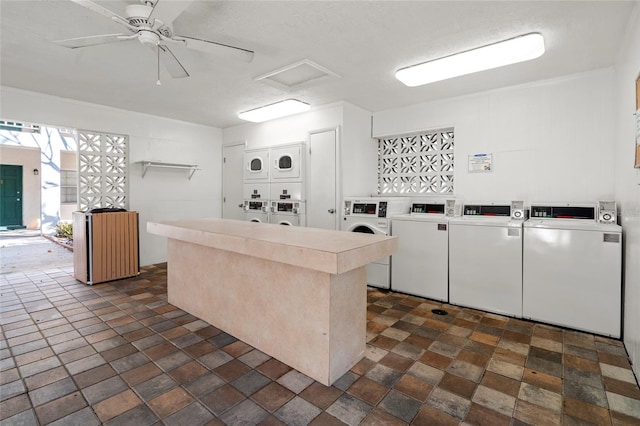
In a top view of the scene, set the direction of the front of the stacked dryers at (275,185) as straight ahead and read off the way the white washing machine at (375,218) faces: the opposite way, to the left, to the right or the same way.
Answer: the same way

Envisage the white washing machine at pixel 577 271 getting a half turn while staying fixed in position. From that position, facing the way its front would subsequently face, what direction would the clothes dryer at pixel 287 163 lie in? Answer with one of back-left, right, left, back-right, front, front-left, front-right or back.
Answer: left

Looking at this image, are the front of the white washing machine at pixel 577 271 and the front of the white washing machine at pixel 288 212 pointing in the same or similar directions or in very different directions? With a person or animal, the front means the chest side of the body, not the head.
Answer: same or similar directions

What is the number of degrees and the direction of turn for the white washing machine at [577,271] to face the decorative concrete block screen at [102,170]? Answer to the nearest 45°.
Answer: approximately 90° to its right

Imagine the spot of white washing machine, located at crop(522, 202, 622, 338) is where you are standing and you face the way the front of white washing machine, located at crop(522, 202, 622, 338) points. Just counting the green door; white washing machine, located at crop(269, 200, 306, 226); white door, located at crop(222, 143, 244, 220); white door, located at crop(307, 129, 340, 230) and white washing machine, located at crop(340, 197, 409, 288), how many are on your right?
5

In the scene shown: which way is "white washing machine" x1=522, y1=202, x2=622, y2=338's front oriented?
toward the camera

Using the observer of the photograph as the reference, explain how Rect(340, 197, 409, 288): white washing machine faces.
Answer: facing the viewer and to the left of the viewer

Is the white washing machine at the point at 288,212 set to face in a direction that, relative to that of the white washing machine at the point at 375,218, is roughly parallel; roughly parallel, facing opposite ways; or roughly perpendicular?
roughly parallel

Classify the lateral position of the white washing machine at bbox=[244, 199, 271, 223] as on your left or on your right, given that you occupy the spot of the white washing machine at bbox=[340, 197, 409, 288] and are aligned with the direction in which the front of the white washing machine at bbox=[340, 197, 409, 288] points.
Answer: on your right

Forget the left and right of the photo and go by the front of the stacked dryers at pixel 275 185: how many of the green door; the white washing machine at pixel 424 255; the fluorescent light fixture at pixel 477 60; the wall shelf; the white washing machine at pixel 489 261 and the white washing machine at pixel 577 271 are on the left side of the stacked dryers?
4

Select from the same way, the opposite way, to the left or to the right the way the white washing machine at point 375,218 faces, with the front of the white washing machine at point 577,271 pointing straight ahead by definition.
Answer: the same way

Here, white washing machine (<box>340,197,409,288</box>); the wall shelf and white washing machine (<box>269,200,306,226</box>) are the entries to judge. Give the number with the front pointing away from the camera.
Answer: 0

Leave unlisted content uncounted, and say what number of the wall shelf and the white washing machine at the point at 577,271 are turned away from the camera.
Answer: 0
